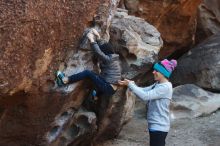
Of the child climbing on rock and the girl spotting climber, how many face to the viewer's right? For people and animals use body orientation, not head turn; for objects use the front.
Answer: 0

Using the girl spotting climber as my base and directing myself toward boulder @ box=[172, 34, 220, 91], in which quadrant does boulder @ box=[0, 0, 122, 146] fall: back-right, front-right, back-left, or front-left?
back-left

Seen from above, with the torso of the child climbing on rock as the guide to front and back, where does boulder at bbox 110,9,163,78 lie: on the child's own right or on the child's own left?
on the child's own right

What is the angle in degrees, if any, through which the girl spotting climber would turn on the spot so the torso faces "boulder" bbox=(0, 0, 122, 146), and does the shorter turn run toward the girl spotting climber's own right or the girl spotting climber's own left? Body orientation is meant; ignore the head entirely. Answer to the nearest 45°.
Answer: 0° — they already face it

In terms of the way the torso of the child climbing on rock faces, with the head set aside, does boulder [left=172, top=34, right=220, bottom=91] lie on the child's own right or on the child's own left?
on the child's own right

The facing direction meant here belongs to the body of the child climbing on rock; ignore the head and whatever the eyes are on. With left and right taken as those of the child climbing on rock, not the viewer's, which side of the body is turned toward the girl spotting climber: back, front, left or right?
back

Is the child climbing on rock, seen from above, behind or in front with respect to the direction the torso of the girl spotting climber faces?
in front

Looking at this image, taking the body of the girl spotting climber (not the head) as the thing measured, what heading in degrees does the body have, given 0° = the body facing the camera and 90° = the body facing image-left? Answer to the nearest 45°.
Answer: approximately 90°

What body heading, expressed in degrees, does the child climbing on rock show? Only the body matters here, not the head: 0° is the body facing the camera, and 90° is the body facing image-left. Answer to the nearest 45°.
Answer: approximately 135°

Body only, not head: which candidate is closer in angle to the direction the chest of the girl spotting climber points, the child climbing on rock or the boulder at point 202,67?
the child climbing on rock
